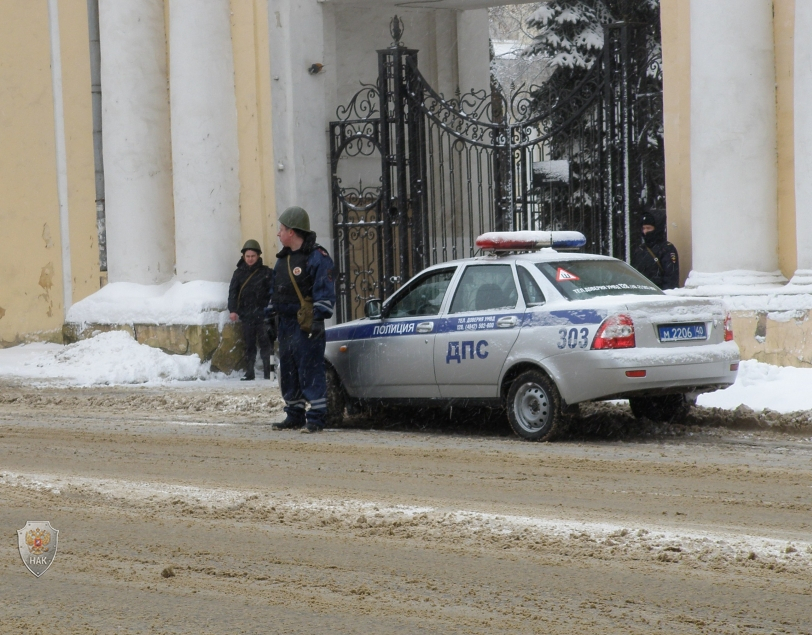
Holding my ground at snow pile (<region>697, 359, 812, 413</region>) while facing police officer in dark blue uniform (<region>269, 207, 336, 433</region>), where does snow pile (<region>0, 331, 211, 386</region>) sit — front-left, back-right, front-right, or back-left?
front-right

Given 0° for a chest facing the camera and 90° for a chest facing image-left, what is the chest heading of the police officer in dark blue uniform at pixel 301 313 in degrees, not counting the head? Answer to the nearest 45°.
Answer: approximately 45°

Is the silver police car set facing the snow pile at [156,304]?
yes

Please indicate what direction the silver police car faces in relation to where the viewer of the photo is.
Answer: facing away from the viewer and to the left of the viewer

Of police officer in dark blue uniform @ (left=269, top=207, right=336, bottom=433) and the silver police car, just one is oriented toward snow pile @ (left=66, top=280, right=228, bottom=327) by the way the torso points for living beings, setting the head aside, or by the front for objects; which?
the silver police car

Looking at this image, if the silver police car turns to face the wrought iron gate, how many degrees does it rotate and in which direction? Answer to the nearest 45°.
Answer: approximately 45° to its right

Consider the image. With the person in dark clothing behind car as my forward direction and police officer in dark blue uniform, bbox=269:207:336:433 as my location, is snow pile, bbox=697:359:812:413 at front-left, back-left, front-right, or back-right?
front-right

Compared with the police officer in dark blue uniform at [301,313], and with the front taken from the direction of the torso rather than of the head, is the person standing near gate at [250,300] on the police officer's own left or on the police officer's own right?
on the police officer's own right

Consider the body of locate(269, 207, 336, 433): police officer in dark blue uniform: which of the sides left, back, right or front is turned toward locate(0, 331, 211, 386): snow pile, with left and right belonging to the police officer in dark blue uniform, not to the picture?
right

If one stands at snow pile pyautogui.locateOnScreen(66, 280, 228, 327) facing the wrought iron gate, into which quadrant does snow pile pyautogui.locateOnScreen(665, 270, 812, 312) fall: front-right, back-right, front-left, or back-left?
front-right

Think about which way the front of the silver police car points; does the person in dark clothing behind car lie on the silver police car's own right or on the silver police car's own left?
on the silver police car's own right

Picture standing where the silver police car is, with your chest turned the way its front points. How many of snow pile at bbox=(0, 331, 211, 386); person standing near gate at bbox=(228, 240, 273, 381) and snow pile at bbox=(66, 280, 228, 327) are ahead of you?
3

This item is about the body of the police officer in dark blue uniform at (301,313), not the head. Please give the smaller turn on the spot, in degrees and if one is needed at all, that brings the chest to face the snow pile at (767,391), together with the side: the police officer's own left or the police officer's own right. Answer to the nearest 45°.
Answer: approximately 135° to the police officer's own left

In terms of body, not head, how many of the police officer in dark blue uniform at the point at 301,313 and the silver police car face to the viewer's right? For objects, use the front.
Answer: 0
